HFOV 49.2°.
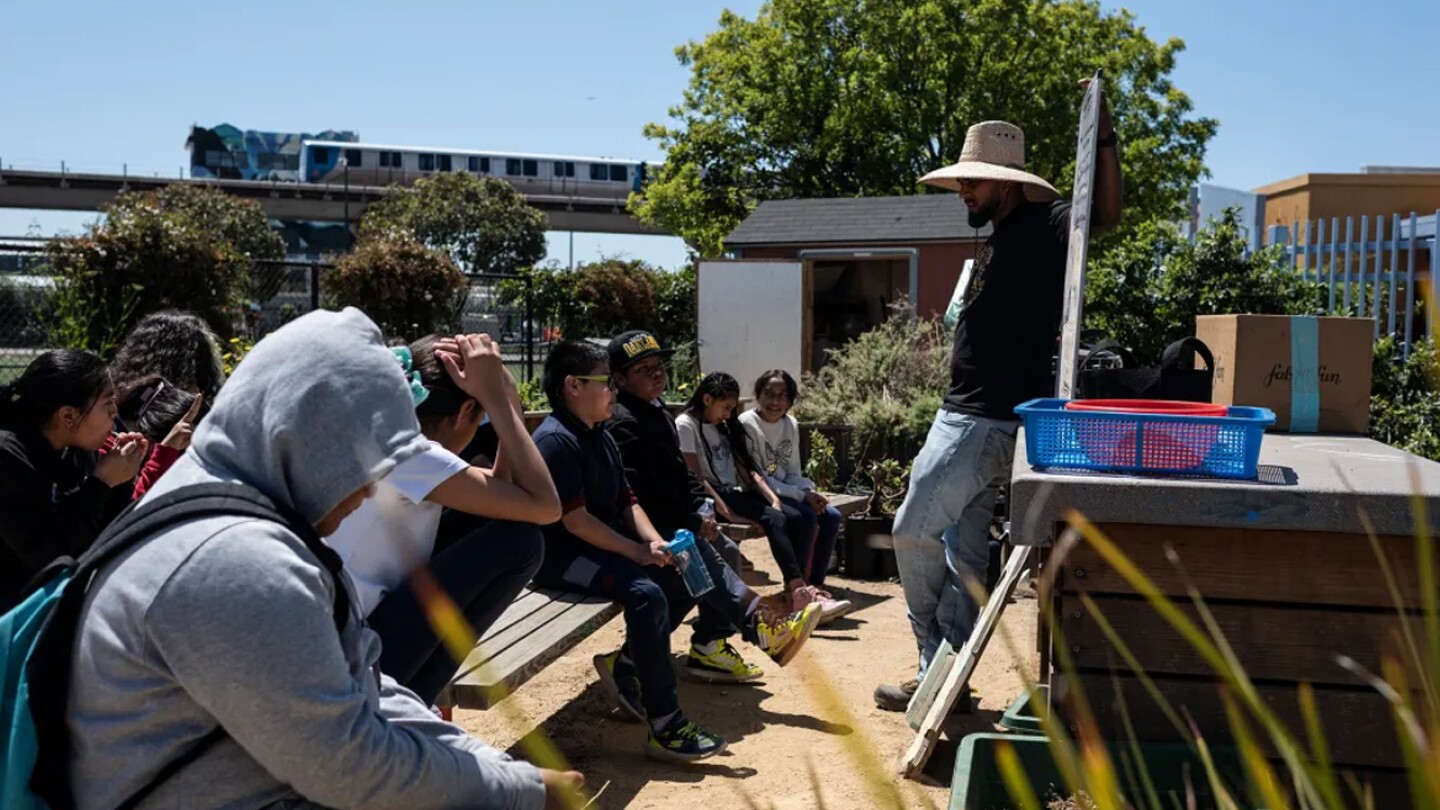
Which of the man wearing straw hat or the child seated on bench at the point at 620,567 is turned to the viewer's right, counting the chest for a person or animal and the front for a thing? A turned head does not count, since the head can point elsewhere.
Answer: the child seated on bench

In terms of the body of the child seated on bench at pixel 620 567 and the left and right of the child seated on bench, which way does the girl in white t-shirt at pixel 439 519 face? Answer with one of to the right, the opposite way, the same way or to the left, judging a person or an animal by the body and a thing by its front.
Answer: the same way

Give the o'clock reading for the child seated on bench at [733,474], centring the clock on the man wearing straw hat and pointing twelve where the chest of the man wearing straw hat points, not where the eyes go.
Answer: The child seated on bench is roughly at 2 o'clock from the man wearing straw hat.

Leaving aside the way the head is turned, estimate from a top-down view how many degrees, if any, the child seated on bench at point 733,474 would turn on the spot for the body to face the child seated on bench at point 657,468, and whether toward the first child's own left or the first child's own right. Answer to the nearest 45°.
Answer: approximately 45° to the first child's own right

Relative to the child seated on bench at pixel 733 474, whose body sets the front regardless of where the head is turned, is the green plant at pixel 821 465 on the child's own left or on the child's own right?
on the child's own left

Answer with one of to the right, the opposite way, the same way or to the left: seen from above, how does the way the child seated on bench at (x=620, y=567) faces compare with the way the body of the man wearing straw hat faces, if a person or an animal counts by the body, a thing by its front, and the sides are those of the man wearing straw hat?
the opposite way

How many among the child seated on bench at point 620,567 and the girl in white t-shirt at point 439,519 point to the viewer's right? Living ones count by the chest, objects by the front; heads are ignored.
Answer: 2

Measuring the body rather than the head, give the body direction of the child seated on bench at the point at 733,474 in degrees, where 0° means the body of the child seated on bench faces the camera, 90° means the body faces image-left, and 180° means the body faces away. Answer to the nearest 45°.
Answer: approximately 315°

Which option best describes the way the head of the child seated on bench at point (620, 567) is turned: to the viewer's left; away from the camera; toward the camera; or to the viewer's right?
to the viewer's right

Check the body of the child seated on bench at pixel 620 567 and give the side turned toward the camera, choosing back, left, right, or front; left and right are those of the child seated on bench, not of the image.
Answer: right

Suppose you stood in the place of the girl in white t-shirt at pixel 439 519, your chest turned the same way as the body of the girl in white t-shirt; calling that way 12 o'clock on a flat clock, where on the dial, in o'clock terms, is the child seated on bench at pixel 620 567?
The child seated on bench is roughly at 10 o'clock from the girl in white t-shirt.

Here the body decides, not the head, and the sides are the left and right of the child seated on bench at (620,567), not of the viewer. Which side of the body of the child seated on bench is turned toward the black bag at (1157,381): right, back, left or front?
front

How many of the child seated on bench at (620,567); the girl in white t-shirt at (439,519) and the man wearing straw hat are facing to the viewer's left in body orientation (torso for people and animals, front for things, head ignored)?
1

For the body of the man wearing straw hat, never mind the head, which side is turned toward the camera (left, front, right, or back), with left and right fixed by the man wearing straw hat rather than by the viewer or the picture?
left

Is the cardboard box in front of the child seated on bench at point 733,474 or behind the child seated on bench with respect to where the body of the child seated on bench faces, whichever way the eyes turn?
in front

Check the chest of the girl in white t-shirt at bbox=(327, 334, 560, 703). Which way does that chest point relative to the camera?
to the viewer's right
